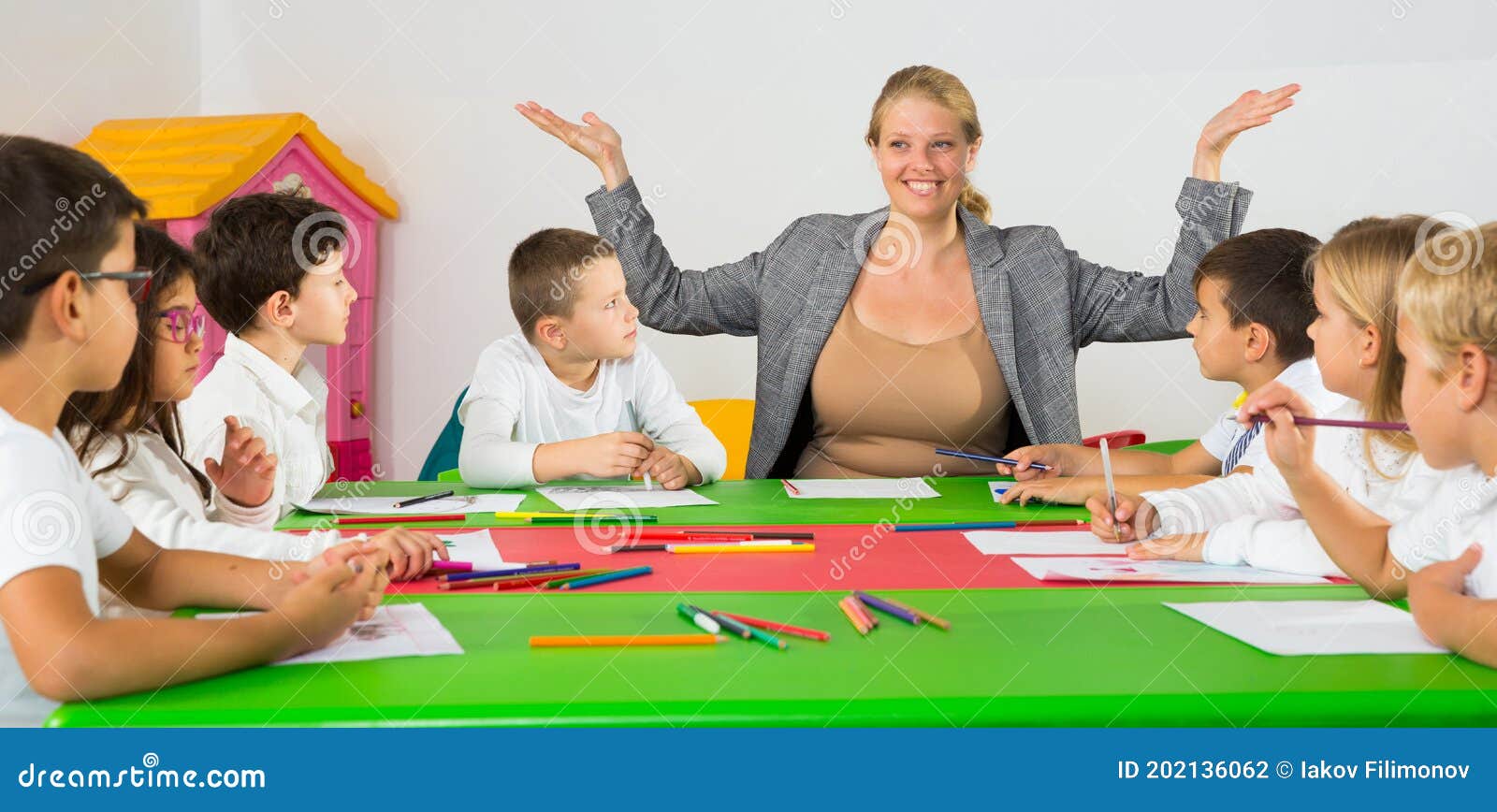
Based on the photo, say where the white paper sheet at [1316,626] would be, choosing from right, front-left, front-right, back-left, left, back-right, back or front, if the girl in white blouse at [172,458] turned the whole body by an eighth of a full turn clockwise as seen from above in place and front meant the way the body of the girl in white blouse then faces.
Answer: front

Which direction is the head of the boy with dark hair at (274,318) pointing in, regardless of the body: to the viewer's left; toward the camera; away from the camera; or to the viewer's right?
to the viewer's right

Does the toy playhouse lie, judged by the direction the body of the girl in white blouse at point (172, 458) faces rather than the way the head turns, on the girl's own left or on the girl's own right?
on the girl's own left

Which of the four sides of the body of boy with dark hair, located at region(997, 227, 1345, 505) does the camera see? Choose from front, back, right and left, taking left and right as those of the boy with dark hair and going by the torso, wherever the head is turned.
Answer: left

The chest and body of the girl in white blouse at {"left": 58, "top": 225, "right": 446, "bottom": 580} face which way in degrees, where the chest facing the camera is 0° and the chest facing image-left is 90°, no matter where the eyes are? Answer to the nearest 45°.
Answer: approximately 270°

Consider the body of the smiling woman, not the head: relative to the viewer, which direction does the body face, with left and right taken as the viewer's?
facing the viewer

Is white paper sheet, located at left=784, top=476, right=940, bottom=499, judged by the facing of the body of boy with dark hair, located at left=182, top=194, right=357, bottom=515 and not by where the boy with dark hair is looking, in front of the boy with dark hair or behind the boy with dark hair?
in front

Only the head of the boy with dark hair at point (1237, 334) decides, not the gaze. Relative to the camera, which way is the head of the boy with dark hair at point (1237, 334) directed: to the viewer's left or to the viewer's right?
to the viewer's left

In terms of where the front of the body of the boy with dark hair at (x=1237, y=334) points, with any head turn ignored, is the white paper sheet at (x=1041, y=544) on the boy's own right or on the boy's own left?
on the boy's own left

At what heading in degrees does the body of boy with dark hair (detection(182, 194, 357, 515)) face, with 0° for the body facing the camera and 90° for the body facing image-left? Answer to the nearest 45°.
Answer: approximately 270°

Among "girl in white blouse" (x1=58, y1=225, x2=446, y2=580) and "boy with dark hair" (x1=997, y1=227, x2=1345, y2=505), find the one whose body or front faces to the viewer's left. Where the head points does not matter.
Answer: the boy with dark hair

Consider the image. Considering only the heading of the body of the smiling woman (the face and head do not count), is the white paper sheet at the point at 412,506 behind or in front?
in front

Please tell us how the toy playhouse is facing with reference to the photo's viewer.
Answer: facing the viewer and to the right of the viewer

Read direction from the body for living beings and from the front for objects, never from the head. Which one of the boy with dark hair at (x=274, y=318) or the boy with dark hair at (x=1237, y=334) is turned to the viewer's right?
the boy with dark hair at (x=274, y=318)
